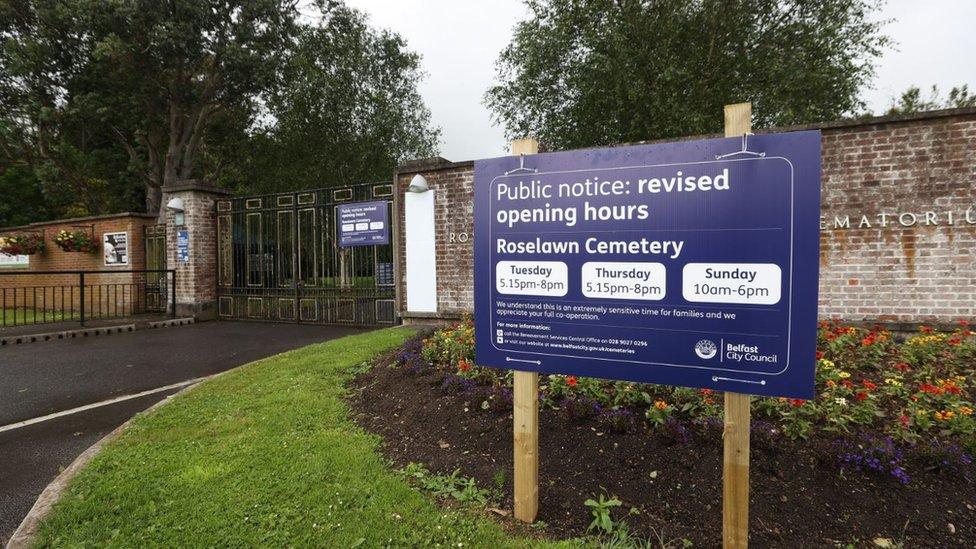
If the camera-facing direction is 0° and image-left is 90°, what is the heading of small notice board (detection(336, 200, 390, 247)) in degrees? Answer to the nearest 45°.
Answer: approximately 0°

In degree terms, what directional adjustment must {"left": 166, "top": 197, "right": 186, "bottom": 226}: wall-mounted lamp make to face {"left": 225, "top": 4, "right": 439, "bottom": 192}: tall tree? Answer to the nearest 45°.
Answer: approximately 180°

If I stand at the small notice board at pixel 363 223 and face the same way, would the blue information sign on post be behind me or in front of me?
in front

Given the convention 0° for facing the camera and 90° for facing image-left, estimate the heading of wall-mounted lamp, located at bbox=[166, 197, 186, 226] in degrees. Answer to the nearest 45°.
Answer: approximately 45°

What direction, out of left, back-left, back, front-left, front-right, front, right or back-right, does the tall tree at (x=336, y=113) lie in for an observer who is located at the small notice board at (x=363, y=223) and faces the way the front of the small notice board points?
back

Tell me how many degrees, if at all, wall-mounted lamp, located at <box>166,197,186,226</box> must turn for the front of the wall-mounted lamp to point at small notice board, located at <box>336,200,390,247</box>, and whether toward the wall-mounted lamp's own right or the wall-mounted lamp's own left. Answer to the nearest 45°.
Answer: approximately 90° to the wall-mounted lamp's own left

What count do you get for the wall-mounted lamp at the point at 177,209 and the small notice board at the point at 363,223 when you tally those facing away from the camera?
0

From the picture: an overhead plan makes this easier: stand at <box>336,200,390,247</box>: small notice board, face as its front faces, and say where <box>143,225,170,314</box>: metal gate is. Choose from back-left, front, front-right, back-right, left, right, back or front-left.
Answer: back-right

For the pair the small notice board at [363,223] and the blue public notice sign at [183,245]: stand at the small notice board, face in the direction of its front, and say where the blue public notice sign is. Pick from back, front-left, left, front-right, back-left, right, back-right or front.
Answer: back-right

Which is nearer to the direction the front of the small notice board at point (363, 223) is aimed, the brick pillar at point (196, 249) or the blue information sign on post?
the blue information sign on post
